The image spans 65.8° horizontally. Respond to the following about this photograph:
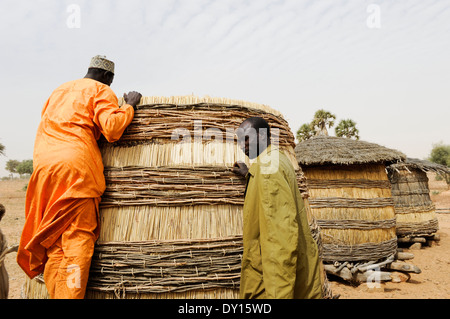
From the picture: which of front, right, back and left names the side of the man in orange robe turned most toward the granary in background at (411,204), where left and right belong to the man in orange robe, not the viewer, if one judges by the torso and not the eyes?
front

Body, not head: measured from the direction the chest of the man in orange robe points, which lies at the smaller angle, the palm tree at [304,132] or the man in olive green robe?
the palm tree

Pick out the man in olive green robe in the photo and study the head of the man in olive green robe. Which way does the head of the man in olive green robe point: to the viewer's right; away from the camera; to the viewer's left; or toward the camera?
to the viewer's left

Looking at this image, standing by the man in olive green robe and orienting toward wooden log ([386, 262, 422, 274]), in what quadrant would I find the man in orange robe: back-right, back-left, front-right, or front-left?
back-left

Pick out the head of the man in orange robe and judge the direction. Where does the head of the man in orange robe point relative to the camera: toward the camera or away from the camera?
away from the camera

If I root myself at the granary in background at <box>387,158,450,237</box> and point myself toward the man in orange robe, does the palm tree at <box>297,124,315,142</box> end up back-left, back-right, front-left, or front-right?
back-right

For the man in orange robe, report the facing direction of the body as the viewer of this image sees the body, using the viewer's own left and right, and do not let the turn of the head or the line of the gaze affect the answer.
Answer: facing away from the viewer and to the right of the viewer

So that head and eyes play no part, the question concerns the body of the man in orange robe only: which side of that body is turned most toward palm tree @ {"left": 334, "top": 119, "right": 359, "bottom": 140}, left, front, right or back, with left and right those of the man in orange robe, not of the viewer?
front

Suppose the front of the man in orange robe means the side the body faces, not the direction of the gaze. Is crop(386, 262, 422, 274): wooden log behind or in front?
in front

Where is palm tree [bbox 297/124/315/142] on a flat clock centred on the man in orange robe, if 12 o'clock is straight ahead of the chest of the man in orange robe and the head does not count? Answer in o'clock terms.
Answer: The palm tree is roughly at 12 o'clock from the man in orange robe.

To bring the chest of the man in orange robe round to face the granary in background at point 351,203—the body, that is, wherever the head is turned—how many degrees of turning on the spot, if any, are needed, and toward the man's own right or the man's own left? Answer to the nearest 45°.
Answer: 0° — they already face it
